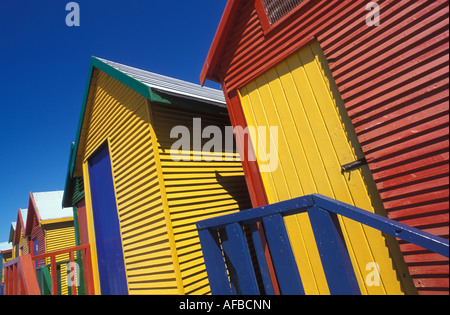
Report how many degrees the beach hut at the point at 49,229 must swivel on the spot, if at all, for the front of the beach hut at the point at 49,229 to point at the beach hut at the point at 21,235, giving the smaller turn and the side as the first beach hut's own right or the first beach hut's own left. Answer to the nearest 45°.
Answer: approximately 135° to the first beach hut's own right

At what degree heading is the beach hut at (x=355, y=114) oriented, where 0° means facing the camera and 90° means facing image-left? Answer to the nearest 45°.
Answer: approximately 45°

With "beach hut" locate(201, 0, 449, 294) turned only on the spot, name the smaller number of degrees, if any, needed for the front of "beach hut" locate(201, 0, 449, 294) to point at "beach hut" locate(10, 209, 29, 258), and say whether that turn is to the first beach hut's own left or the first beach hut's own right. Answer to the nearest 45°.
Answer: approximately 45° to the first beach hut's own right

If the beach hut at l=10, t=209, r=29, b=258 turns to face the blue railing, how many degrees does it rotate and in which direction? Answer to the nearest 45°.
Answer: approximately 45° to its left

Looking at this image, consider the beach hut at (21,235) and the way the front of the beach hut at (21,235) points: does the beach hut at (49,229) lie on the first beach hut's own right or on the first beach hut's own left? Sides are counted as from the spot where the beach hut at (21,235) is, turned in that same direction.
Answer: on the first beach hut's own left

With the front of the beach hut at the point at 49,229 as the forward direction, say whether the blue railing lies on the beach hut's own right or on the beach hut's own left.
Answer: on the beach hut's own left
